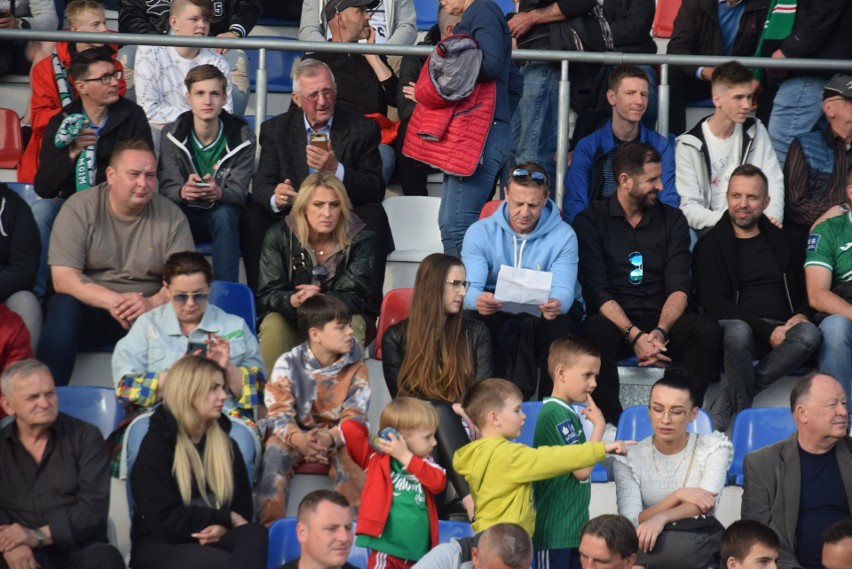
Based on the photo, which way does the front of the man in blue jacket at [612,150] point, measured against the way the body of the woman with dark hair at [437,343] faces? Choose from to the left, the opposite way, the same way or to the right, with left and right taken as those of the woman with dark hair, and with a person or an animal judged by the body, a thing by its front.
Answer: the same way

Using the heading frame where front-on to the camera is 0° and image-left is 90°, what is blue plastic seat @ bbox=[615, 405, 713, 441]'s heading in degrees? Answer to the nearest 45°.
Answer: approximately 0°

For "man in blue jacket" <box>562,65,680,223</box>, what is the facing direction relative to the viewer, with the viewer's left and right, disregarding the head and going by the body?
facing the viewer and to the right of the viewer

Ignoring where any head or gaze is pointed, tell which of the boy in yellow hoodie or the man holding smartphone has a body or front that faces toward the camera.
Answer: the man holding smartphone

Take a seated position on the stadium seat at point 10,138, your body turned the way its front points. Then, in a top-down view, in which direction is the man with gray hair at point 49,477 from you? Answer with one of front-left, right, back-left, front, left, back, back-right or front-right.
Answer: front

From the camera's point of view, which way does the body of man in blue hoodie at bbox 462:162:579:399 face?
toward the camera

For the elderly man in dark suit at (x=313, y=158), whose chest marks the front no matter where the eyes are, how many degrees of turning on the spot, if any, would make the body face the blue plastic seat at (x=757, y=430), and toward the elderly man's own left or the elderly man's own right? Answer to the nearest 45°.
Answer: approximately 45° to the elderly man's own left

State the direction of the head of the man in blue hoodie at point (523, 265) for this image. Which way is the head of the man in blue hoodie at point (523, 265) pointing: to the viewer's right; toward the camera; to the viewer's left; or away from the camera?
toward the camera

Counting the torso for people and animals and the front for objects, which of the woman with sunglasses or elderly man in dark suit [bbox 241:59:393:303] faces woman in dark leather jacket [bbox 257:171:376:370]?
the elderly man in dark suit

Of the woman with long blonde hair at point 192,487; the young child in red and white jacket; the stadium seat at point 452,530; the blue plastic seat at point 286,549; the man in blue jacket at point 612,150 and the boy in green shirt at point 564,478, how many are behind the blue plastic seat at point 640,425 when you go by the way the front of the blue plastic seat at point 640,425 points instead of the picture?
1

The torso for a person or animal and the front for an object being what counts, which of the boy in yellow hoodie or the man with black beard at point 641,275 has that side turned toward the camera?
the man with black beard

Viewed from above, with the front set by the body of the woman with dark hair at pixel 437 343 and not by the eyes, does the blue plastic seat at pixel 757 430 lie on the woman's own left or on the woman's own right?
on the woman's own left

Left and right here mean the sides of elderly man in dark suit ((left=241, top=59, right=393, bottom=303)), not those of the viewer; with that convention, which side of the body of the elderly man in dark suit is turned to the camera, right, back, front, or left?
front

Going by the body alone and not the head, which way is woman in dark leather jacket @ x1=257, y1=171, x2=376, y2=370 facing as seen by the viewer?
toward the camera

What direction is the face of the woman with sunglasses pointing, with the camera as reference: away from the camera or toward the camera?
toward the camera

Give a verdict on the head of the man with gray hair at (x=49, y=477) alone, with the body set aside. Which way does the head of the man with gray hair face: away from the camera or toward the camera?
toward the camera
